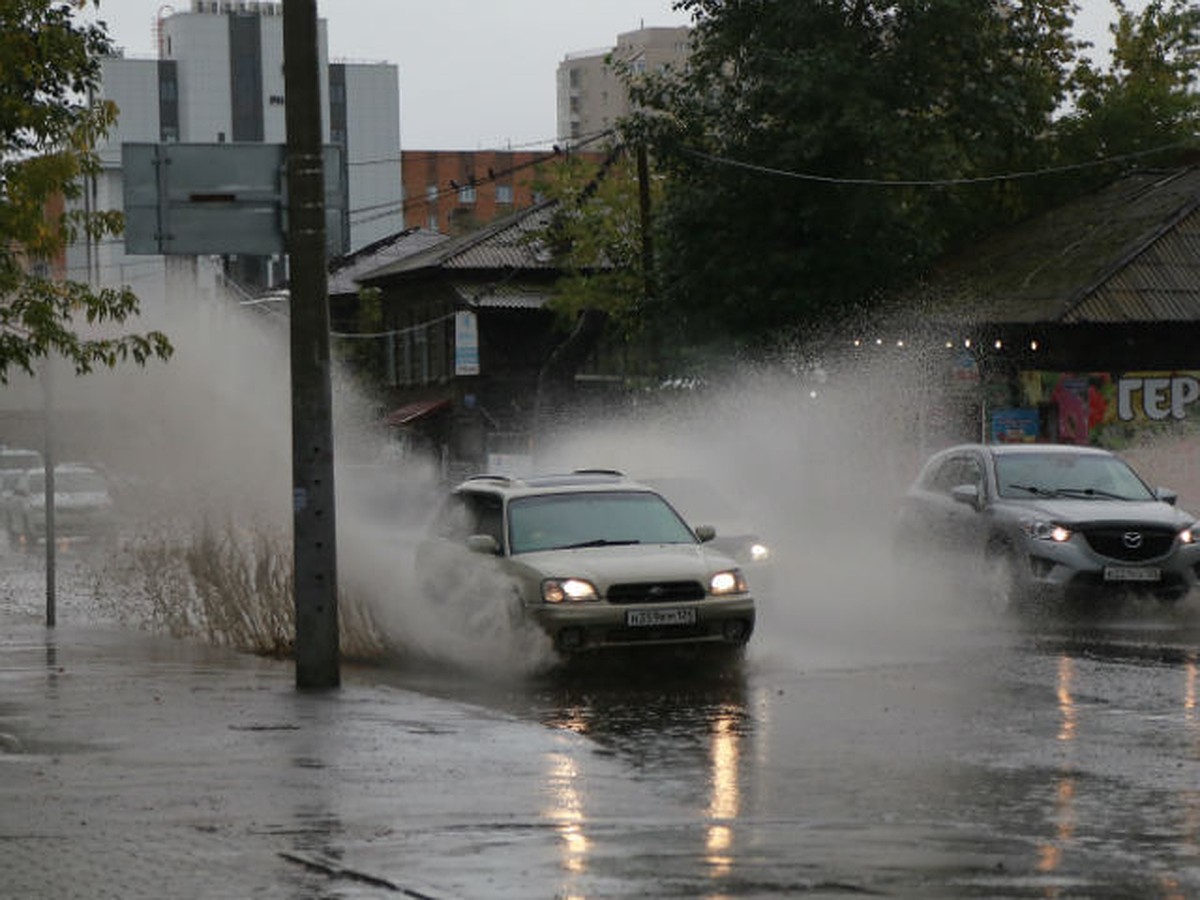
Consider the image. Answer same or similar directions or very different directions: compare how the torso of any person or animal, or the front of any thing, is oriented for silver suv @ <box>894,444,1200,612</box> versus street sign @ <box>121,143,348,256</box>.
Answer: very different directions

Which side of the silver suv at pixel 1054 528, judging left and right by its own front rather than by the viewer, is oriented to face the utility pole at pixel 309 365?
right

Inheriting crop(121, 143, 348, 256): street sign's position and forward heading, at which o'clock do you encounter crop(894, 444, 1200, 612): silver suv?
The silver suv is roughly at 2 o'clock from the street sign.

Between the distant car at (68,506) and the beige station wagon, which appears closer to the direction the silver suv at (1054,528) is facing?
the beige station wagon

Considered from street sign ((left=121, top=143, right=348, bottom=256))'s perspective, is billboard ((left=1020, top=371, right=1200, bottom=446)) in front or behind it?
in front

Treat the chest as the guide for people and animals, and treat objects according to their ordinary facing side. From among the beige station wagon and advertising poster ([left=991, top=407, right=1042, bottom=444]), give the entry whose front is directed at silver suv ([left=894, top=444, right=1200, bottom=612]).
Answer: the advertising poster

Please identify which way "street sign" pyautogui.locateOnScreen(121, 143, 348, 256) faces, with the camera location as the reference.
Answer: facing away from the viewer

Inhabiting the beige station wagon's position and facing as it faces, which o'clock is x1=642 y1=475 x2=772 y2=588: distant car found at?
The distant car is roughly at 8 o'clock from the beige station wagon.

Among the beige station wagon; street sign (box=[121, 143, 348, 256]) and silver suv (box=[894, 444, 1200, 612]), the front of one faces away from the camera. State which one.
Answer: the street sign

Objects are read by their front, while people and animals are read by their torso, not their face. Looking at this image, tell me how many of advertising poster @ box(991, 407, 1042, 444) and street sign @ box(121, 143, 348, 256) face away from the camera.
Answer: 1

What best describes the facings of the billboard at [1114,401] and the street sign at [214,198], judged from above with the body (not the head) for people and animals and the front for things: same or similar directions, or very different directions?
very different directions
